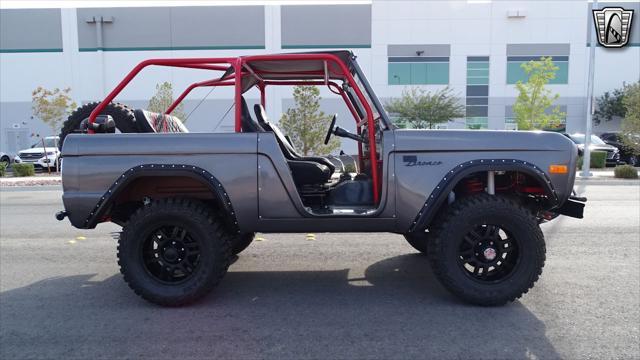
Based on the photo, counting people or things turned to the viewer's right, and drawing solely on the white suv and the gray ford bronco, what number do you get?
1

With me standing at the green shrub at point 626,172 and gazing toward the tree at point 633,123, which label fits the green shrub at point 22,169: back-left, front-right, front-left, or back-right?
back-left

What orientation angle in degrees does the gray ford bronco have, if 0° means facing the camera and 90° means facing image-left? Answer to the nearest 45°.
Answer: approximately 270°

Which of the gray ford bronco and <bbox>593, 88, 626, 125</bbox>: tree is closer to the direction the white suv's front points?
the gray ford bronco

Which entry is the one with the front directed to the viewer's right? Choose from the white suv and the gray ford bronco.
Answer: the gray ford bronco

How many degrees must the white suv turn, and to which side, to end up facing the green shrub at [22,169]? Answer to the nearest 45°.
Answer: approximately 45° to its left

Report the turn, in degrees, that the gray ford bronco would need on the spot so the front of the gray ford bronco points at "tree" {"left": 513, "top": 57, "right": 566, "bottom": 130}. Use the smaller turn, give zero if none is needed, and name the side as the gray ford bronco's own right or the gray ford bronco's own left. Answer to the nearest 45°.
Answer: approximately 45° to the gray ford bronco's own left
